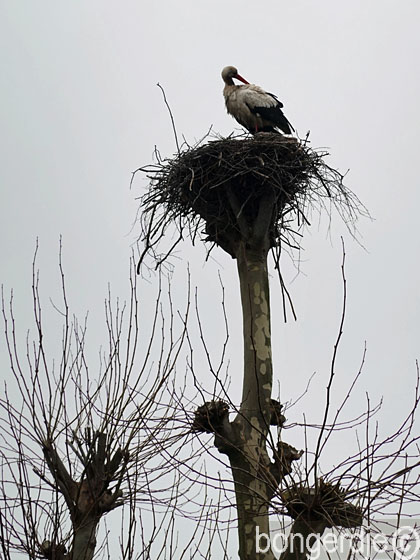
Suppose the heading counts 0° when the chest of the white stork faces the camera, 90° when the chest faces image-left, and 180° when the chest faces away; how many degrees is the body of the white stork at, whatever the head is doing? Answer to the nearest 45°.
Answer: approximately 90°
